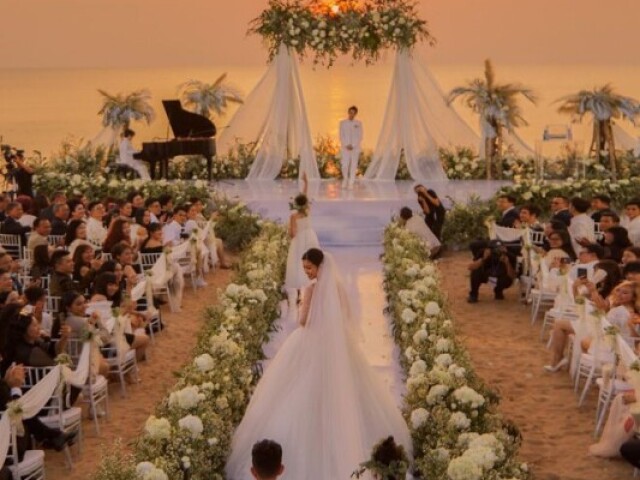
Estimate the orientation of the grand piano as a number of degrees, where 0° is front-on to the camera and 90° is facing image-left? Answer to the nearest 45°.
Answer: approximately 90°

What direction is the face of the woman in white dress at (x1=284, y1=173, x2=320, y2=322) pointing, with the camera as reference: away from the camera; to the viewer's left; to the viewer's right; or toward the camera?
away from the camera

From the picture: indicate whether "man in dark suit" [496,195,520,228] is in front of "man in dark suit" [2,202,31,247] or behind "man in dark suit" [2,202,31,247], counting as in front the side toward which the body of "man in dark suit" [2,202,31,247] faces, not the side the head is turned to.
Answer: in front

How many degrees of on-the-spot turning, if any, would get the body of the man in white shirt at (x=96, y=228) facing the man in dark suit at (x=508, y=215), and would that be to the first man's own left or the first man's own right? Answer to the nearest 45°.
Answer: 0° — they already face them

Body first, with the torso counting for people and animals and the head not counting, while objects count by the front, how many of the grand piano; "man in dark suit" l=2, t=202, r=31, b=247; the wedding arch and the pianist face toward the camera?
1

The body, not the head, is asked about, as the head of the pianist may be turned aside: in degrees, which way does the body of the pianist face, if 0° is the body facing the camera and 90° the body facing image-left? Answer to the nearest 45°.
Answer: approximately 270°

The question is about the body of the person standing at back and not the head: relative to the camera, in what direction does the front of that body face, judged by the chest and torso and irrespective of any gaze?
toward the camera

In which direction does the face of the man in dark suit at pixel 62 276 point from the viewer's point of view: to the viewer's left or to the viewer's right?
to the viewer's right

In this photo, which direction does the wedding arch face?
toward the camera

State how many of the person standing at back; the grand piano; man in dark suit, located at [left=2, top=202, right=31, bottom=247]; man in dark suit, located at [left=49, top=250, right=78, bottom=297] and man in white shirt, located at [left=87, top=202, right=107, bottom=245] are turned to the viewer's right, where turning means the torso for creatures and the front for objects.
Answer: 3

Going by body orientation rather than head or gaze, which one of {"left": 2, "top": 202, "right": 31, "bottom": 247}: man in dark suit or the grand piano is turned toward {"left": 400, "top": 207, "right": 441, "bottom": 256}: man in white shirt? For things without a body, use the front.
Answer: the man in dark suit

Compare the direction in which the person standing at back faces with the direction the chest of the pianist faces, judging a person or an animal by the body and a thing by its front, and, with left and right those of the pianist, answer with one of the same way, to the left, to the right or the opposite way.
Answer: to the right

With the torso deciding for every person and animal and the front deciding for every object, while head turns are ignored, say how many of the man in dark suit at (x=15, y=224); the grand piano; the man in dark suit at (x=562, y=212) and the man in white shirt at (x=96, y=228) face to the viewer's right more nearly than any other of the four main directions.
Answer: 2

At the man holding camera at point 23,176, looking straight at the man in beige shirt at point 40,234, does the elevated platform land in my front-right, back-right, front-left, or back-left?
front-left

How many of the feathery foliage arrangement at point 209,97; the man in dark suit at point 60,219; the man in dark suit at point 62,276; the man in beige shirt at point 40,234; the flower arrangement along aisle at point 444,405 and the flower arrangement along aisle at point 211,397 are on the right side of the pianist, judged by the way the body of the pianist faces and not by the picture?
5

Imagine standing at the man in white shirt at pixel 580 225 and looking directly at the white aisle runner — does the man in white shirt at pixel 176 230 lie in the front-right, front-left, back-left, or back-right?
front-right
